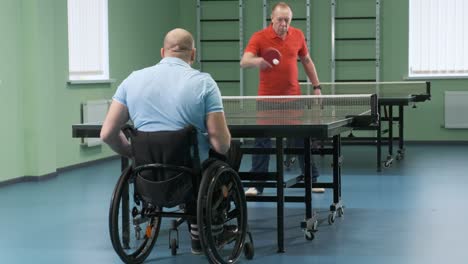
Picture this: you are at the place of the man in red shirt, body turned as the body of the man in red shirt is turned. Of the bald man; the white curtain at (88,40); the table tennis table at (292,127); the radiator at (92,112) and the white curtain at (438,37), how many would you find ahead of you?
2

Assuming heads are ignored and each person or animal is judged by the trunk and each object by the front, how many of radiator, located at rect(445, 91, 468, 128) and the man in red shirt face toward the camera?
2

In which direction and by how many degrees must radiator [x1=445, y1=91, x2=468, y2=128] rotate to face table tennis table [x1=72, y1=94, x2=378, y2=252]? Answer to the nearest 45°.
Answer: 0° — it already faces it

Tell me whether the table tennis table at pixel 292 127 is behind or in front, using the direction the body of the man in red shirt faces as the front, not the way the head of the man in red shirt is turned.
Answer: in front

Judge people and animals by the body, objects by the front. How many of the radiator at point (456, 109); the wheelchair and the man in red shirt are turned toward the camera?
2

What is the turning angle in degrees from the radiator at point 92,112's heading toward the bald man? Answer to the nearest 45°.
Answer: approximately 45° to its right

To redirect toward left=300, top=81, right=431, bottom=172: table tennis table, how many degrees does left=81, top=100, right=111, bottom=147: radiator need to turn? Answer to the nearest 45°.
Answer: approximately 45° to its left

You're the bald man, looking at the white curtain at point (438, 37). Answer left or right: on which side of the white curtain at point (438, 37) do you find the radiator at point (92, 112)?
left

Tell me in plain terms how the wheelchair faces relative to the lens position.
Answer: facing away from the viewer and to the right of the viewer

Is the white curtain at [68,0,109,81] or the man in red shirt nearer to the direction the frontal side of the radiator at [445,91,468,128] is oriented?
the man in red shirt

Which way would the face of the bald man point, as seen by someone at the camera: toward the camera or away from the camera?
away from the camera

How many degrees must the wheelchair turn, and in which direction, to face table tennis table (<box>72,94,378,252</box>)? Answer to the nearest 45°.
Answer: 0° — it already faces it

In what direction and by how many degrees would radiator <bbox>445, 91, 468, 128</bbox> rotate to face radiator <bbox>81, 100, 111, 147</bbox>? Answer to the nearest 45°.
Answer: approximately 45° to its right
